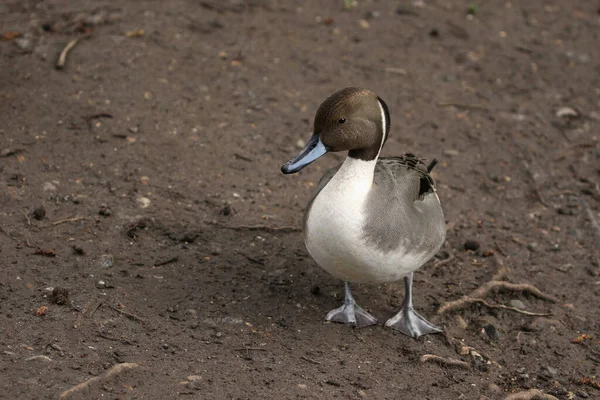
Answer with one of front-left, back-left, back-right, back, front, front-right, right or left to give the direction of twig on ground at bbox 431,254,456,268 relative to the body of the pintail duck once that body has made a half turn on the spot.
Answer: front

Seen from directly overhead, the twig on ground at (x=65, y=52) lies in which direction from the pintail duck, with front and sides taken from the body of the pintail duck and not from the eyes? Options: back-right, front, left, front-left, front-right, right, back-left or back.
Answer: right

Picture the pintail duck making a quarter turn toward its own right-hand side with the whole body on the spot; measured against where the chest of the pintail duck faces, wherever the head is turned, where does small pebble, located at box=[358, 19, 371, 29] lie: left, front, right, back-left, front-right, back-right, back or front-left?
front-right

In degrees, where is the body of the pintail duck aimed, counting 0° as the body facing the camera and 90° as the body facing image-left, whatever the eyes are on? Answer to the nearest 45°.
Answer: approximately 45°

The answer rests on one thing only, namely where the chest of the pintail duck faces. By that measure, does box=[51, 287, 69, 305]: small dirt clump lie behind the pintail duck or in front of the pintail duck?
in front

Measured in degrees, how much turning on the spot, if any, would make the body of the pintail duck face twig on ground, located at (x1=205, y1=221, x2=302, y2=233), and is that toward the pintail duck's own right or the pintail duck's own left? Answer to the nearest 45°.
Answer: approximately 90° to the pintail duck's own right

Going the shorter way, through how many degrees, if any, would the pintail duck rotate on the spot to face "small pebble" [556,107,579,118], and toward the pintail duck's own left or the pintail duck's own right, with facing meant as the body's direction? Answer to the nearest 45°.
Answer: approximately 180°

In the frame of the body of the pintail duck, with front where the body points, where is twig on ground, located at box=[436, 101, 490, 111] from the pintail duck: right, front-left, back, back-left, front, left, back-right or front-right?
back-right

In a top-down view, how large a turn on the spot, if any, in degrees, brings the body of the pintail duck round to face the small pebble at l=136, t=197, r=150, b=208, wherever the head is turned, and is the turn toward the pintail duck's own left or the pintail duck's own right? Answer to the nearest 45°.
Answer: approximately 90° to the pintail duck's own right

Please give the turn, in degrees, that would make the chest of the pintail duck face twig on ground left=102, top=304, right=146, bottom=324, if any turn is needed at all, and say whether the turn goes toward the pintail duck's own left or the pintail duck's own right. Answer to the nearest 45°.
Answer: approximately 45° to the pintail duck's own right
